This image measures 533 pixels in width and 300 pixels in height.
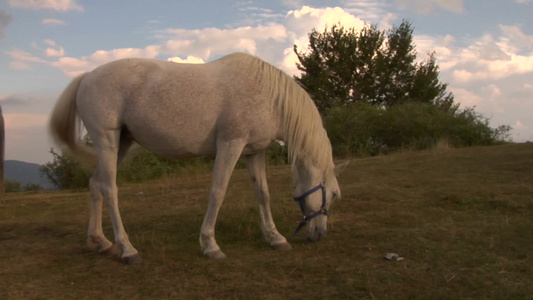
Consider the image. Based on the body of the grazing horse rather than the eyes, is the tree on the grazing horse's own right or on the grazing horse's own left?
on the grazing horse's own left

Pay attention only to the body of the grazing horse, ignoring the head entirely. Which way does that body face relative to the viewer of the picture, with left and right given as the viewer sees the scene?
facing to the right of the viewer

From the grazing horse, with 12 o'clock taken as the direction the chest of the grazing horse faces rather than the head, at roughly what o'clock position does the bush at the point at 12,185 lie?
The bush is roughly at 8 o'clock from the grazing horse.

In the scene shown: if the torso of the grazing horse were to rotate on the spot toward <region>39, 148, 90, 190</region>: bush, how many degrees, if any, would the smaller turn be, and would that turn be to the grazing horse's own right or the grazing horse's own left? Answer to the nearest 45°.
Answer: approximately 90° to the grazing horse's own left

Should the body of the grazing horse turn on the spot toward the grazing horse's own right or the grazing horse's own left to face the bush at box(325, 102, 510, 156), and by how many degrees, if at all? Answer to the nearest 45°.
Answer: approximately 45° to the grazing horse's own left
